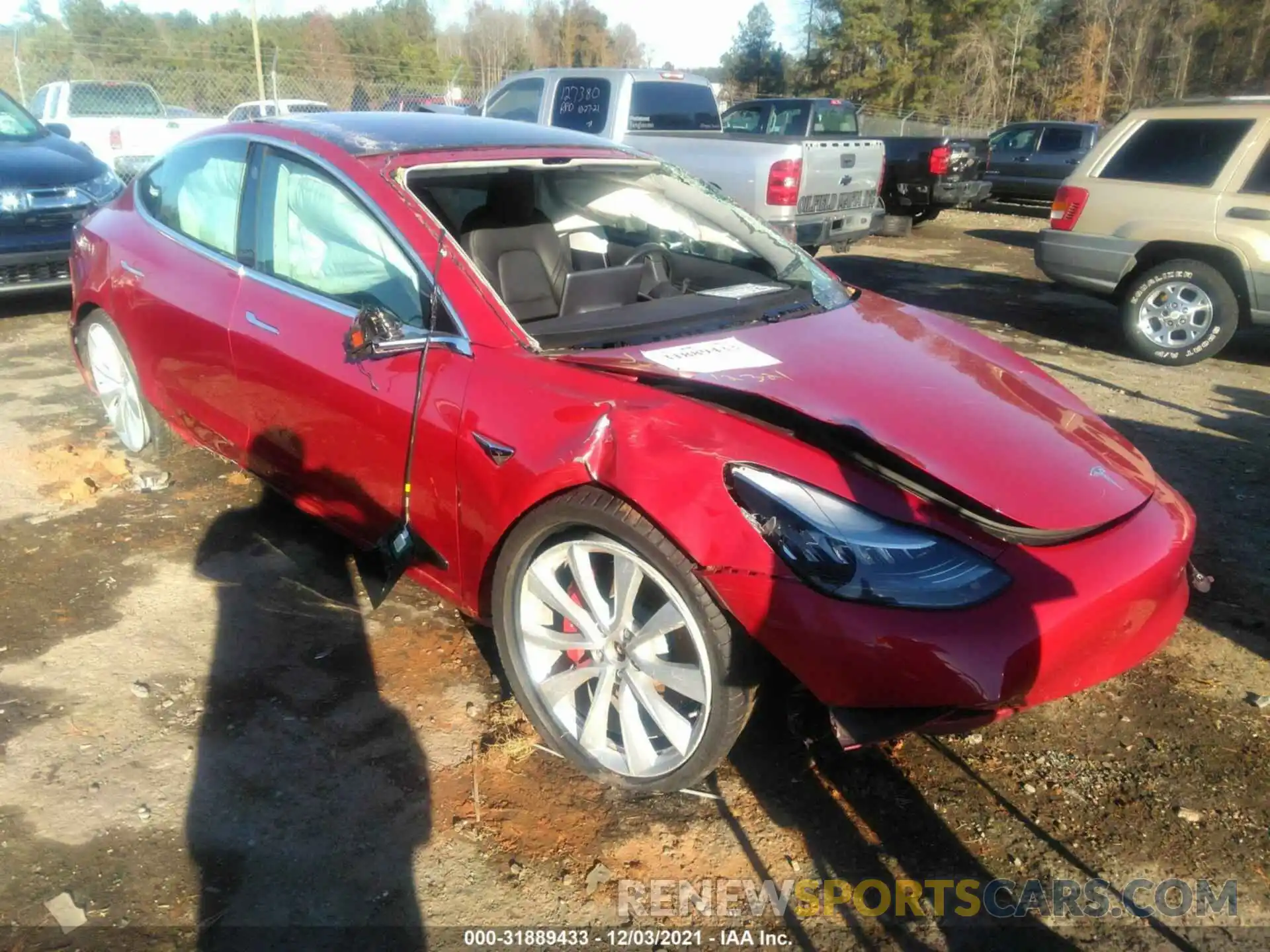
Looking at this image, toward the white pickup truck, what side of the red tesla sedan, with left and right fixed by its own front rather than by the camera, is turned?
back

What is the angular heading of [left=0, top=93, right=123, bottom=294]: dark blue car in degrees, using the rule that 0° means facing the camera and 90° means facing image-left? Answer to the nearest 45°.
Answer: approximately 315°

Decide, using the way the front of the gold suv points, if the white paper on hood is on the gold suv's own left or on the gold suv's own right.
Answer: on the gold suv's own right

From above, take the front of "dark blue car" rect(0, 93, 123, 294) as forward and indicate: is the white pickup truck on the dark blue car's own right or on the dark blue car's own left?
on the dark blue car's own left

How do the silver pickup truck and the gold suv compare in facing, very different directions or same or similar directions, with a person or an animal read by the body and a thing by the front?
very different directions

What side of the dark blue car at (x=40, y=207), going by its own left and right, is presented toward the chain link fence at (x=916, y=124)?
left

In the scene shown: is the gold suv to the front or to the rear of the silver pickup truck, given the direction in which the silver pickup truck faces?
to the rear

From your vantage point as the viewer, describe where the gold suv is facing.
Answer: facing to the right of the viewer

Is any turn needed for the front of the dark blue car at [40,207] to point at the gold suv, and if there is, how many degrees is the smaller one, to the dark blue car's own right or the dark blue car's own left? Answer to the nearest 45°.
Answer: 0° — it already faces it

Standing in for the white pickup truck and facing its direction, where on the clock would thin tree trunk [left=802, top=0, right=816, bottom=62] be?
The thin tree trunk is roughly at 3 o'clock from the white pickup truck.
